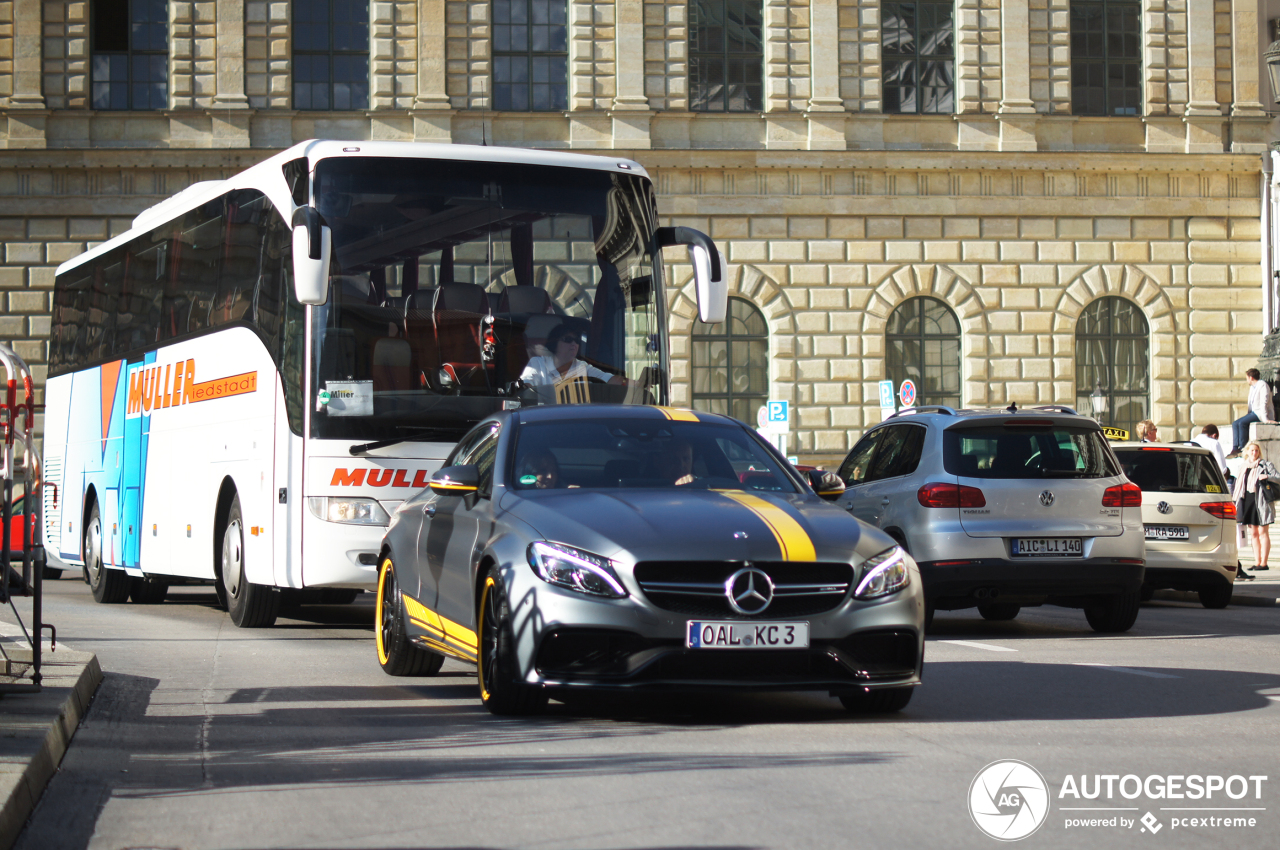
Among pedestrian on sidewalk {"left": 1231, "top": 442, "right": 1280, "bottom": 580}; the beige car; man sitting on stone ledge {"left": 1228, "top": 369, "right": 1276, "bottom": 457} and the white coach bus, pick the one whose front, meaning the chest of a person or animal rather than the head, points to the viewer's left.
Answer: man sitting on stone ledge {"left": 1228, "top": 369, "right": 1276, "bottom": 457}

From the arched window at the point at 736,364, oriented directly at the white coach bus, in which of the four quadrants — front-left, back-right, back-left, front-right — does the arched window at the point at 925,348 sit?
back-left

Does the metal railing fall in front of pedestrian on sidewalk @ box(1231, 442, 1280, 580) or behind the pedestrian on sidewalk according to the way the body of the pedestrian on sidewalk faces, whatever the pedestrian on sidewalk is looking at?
in front

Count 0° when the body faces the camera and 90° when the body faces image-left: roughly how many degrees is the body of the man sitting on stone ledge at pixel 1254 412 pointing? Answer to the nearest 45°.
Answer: approximately 90°

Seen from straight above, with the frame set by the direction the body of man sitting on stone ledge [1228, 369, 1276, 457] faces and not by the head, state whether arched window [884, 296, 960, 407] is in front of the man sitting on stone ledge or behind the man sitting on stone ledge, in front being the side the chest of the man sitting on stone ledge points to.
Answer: in front

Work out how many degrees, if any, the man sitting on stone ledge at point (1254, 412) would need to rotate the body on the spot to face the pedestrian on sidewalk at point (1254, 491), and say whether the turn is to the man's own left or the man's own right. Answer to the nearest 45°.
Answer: approximately 90° to the man's own left

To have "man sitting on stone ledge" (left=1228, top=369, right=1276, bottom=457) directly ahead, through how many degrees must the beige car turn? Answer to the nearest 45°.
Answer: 0° — it already faces them

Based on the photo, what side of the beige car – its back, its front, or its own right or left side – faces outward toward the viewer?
back
